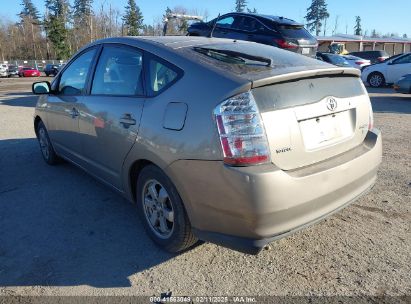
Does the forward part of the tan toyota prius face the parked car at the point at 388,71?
no

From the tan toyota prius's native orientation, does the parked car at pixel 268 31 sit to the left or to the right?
on its right

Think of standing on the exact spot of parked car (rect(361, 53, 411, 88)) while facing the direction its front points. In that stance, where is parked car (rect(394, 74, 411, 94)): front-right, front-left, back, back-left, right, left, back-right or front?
left

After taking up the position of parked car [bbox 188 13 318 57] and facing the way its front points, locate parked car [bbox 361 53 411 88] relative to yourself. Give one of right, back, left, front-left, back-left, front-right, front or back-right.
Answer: right

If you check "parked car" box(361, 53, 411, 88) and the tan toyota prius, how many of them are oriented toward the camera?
0

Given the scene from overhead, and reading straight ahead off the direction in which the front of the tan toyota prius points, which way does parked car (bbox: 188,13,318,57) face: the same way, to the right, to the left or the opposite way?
the same way

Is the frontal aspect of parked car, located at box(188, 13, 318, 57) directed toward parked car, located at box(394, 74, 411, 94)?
no

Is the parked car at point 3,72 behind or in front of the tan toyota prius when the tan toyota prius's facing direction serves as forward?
in front

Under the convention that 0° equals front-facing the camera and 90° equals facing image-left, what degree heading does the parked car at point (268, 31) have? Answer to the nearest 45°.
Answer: approximately 135°

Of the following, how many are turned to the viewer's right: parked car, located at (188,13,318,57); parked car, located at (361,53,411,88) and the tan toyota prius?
0

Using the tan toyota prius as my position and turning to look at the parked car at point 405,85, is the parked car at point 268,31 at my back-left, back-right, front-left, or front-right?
front-left

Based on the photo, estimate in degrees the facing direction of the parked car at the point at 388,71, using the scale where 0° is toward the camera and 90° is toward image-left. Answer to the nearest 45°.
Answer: approximately 90°

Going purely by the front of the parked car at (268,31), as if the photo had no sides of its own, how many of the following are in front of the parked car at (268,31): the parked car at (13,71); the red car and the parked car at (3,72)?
3

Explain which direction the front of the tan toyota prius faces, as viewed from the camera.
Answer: facing away from the viewer and to the left of the viewer

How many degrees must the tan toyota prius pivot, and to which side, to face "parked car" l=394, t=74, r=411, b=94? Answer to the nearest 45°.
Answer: approximately 90° to its right

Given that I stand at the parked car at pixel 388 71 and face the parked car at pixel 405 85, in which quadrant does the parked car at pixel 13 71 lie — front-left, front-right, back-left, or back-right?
back-right
